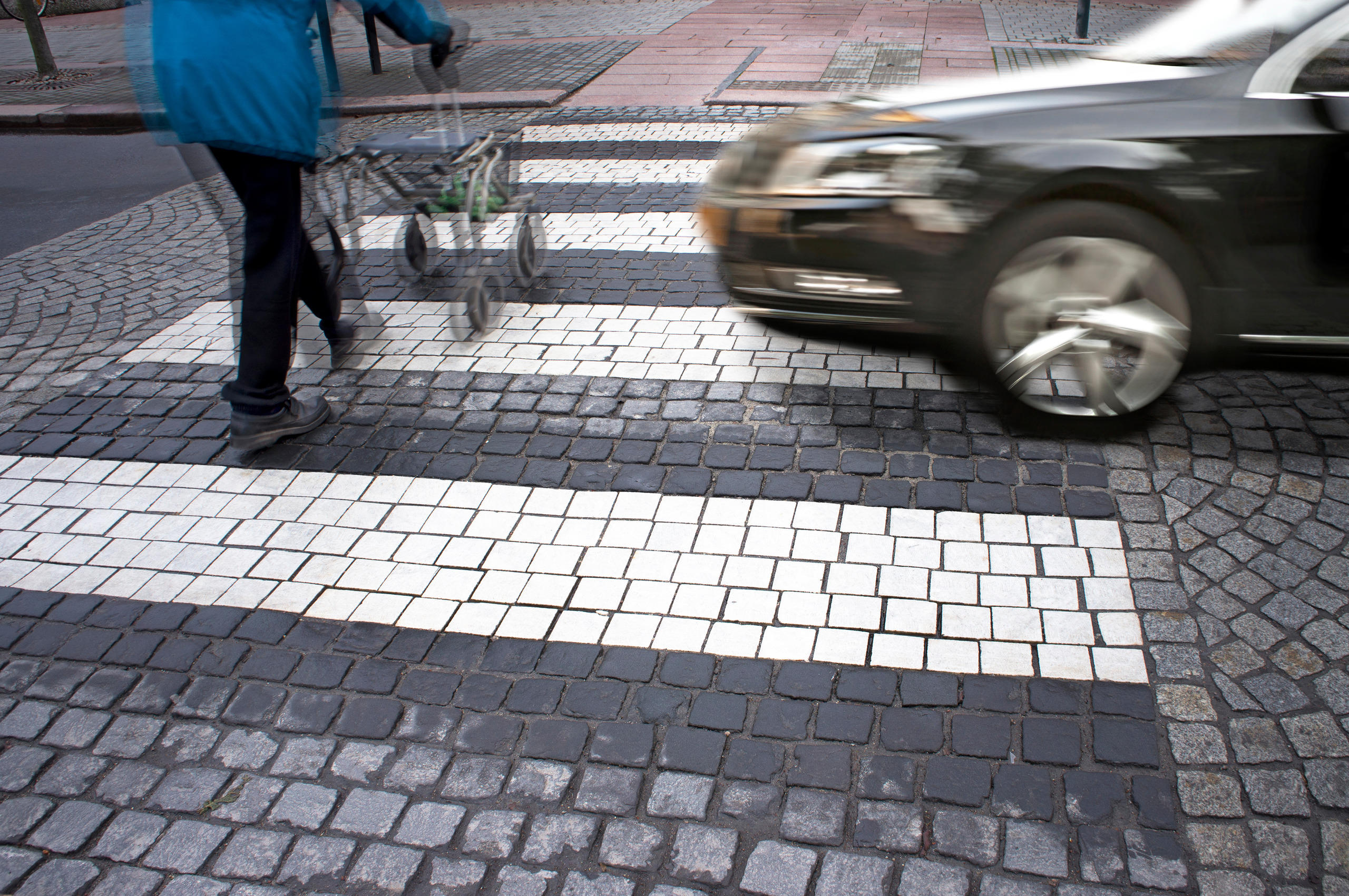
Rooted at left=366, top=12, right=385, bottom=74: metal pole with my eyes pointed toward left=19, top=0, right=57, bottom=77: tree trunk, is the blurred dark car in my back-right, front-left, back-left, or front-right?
back-left

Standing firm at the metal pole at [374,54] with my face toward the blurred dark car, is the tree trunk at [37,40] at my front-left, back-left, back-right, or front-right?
back-right

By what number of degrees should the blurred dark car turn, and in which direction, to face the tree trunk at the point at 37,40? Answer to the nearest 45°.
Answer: approximately 45° to its right

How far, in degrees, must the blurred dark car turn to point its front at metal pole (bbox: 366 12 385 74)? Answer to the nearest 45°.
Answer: approximately 45° to its right

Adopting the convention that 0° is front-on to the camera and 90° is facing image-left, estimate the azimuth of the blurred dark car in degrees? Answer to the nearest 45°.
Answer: approximately 90°
